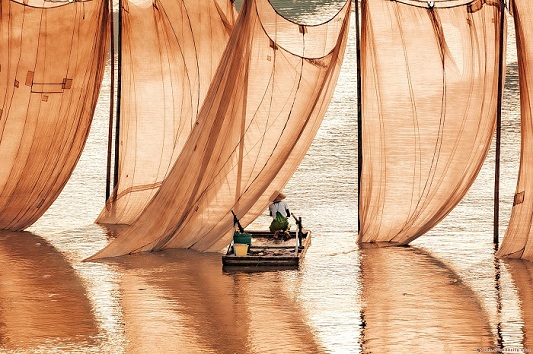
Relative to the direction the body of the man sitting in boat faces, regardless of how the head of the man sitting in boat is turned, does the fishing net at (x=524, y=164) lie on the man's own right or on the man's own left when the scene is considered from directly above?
on the man's own right

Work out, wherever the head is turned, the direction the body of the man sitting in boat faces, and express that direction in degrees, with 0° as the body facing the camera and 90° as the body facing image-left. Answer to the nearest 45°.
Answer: approximately 180°

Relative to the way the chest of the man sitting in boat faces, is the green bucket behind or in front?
behind

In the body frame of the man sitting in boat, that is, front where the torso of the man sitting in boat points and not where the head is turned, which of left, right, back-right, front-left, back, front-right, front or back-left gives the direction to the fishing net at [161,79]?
front-left
